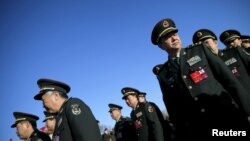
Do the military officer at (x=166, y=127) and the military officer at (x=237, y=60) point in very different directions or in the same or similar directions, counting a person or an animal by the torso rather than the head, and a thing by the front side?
same or similar directions

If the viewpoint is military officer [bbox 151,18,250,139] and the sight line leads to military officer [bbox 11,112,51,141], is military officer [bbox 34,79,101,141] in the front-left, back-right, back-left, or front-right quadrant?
front-left

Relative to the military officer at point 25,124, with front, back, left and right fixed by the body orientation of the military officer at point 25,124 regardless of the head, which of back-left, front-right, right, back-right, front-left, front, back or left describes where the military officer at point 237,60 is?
back-left

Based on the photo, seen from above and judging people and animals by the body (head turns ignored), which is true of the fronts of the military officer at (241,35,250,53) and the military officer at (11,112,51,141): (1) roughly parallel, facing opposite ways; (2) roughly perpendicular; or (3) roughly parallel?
roughly parallel

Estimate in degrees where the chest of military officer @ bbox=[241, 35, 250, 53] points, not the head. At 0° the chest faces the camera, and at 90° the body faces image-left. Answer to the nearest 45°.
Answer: approximately 45°

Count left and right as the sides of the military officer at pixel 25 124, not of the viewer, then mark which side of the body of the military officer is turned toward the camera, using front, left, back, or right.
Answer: left

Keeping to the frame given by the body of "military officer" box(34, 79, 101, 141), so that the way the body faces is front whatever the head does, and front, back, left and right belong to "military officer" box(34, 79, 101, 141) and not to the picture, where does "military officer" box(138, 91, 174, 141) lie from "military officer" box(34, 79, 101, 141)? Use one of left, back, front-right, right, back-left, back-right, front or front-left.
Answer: back-right

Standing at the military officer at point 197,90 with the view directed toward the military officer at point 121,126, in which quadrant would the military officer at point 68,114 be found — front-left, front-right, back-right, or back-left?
front-left
